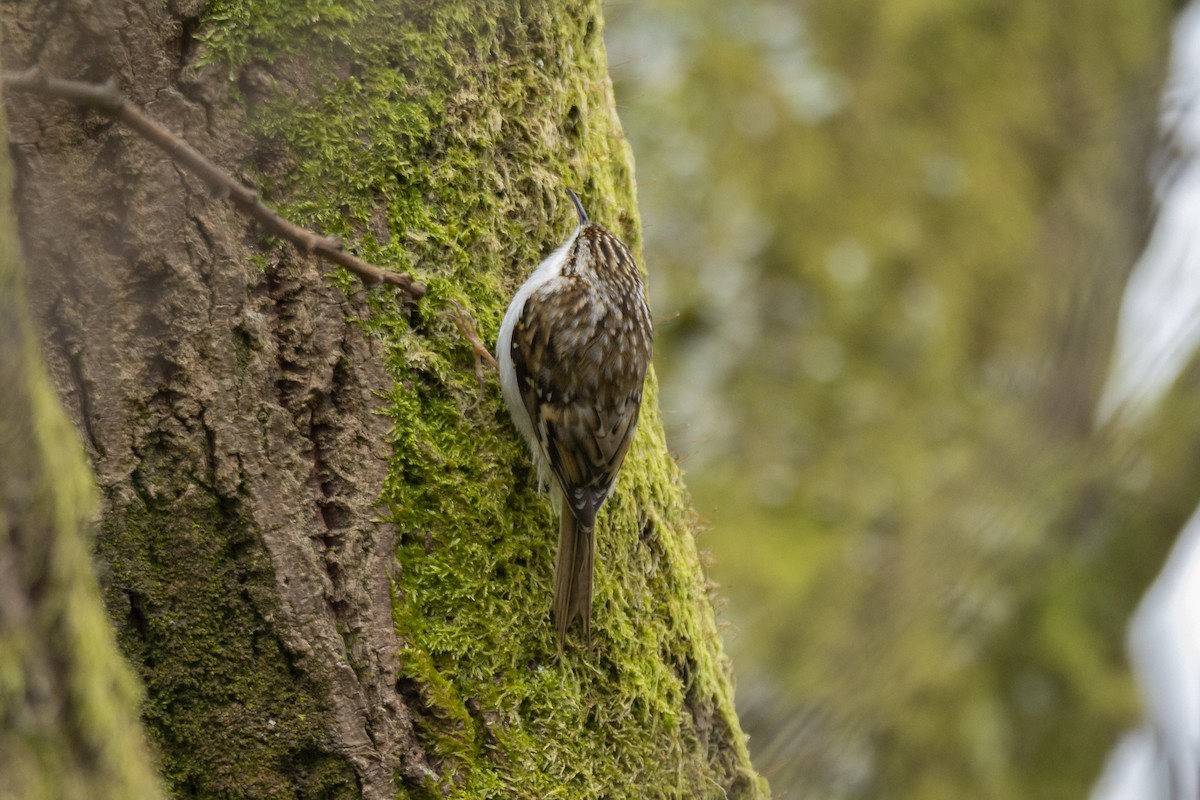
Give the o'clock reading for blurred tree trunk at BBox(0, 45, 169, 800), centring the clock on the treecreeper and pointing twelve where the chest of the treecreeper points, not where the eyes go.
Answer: The blurred tree trunk is roughly at 8 o'clock from the treecreeper.

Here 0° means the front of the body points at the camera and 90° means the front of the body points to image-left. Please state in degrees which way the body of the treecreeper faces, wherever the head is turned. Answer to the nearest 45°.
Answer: approximately 135°
